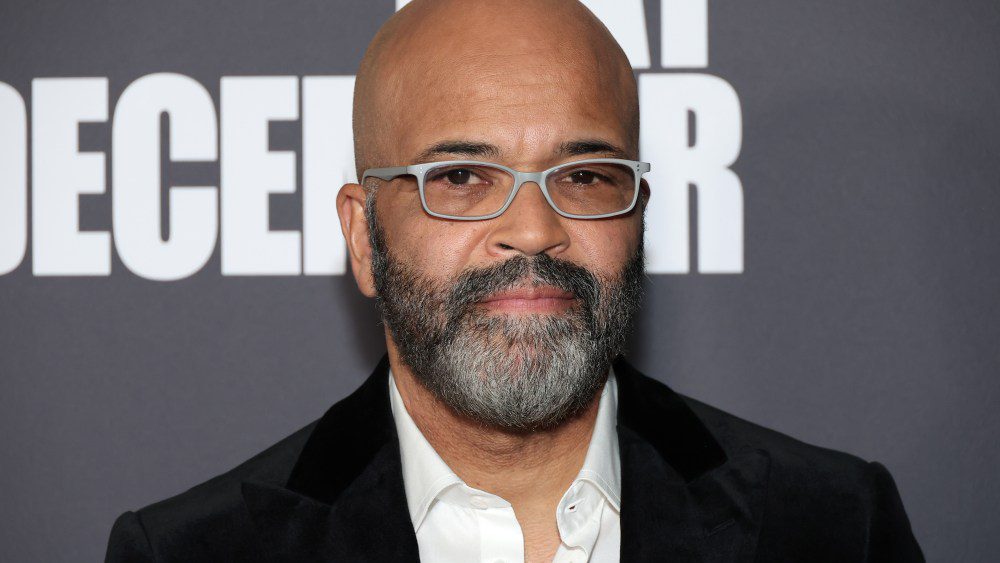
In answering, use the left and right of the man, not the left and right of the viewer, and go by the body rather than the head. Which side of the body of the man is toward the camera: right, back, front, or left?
front
